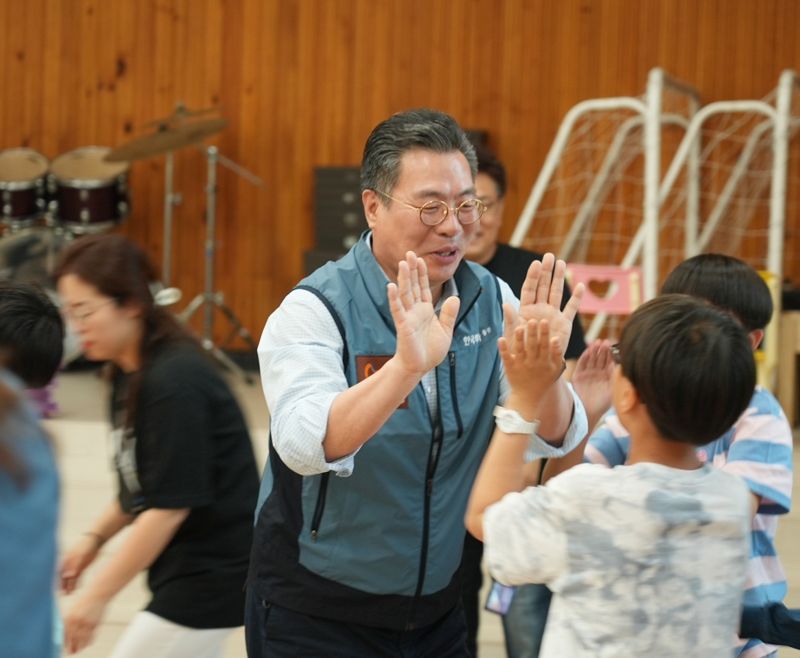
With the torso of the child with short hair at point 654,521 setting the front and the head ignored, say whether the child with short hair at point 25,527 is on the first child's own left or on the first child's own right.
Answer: on the first child's own left

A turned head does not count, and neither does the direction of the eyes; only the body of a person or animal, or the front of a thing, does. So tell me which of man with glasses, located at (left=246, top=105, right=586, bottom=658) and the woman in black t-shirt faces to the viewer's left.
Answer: the woman in black t-shirt

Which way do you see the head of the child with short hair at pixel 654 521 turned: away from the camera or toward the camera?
away from the camera

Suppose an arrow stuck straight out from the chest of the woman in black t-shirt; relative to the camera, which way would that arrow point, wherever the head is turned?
to the viewer's left

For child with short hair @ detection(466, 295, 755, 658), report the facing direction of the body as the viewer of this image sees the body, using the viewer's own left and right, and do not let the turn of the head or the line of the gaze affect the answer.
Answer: facing away from the viewer and to the left of the viewer

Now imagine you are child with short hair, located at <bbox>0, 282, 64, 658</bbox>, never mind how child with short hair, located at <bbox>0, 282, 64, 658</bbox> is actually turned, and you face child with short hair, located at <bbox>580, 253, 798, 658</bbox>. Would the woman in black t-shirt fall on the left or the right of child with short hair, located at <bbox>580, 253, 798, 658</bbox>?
left
